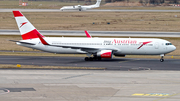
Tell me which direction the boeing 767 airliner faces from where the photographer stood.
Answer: facing to the right of the viewer
